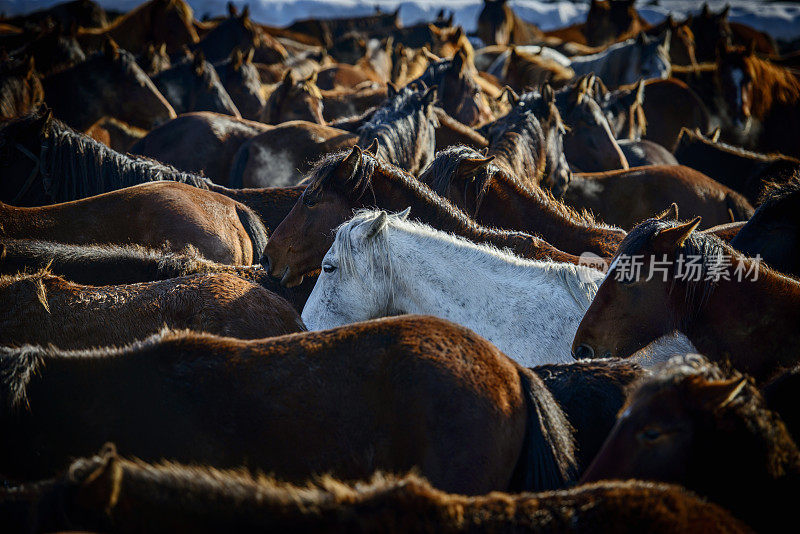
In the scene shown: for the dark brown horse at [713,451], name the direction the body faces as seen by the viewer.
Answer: to the viewer's left

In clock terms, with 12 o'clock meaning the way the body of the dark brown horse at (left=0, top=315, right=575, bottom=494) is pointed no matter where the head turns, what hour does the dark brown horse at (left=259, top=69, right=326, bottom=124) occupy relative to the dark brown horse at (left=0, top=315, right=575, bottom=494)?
the dark brown horse at (left=259, top=69, right=326, bottom=124) is roughly at 3 o'clock from the dark brown horse at (left=0, top=315, right=575, bottom=494).

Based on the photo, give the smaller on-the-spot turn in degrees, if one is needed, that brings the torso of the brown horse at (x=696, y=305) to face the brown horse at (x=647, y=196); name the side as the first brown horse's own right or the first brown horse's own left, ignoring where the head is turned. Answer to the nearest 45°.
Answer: approximately 90° to the first brown horse's own right

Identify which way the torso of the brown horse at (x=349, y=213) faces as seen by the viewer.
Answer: to the viewer's left

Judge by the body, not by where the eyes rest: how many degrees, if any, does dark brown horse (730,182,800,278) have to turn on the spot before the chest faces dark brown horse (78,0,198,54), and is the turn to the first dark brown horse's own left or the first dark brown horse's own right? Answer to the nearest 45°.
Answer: approximately 45° to the first dark brown horse's own right

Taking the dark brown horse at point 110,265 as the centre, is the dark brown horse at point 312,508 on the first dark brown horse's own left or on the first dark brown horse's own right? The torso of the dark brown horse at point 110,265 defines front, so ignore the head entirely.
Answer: on the first dark brown horse's own left

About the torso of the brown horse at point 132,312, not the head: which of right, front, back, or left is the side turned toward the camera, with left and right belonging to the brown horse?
left

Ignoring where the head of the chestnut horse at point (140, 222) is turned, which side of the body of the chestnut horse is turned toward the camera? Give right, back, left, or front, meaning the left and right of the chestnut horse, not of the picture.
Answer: left

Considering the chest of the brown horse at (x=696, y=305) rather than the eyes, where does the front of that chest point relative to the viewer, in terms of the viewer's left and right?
facing to the left of the viewer
